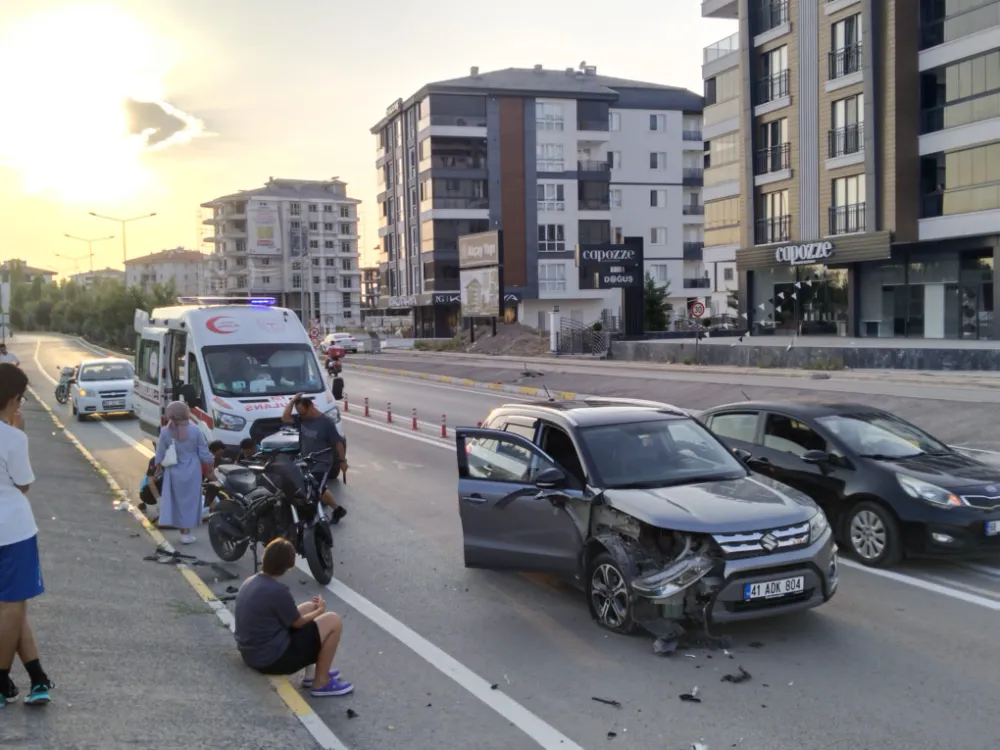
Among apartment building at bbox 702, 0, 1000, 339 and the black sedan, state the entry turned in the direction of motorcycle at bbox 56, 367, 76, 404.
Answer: the apartment building

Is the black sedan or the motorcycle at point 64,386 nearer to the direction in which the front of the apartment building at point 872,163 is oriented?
the motorcycle

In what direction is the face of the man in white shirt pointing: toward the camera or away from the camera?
away from the camera

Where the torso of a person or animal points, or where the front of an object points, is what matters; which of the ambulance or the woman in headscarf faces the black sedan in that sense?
the ambulance

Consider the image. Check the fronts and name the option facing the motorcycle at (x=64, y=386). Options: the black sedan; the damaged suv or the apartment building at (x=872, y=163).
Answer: the apartment building
